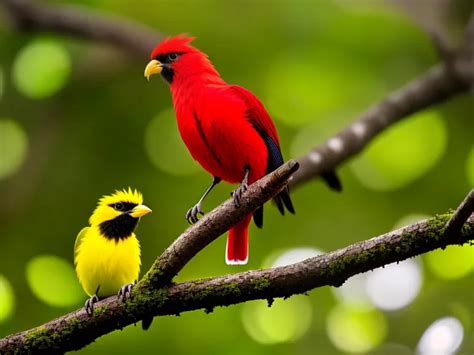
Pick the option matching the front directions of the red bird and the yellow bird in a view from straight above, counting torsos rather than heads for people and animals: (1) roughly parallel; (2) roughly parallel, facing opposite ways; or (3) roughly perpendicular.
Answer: roughly perpendicular

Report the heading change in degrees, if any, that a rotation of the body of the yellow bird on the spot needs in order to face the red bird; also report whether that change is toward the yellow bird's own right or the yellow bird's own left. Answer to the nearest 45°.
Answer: approximately 45° to the yellow bird's own left

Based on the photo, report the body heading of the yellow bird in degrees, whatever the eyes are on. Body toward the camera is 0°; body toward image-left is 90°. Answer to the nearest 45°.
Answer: approximately 315°

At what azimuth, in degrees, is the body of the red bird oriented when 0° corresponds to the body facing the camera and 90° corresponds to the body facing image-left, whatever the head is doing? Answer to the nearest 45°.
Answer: approximately 45°
